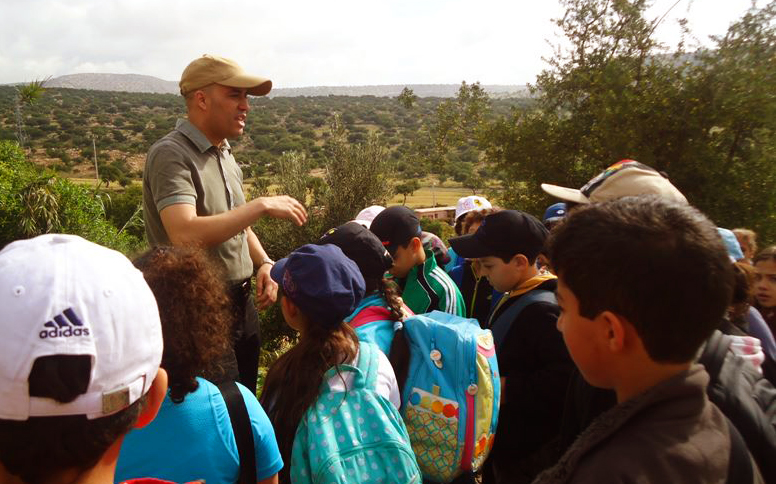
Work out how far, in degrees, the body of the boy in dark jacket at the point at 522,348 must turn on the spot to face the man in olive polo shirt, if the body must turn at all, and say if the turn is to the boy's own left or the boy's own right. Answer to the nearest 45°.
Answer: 0° — they already face them

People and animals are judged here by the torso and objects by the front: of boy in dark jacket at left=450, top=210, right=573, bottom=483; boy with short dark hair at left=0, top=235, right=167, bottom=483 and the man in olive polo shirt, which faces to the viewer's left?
the boy in dark jacket

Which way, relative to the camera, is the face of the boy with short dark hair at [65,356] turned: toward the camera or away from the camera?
away from the camera

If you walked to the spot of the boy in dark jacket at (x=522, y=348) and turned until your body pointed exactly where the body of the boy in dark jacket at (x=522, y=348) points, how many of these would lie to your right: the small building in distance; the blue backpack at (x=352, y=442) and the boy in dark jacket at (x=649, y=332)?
1

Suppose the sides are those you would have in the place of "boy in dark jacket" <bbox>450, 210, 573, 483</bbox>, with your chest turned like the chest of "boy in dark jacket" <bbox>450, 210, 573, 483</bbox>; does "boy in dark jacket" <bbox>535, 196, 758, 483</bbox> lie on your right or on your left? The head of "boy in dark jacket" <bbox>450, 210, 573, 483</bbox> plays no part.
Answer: on your left

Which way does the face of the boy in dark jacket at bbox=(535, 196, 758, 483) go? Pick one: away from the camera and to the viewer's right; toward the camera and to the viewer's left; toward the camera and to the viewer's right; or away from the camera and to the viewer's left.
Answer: away from the camera and to the viewer's left

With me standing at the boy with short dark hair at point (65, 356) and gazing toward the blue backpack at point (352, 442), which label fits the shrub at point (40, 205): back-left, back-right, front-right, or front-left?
front-left

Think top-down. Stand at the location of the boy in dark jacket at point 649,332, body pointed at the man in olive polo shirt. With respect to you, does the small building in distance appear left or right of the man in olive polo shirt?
right

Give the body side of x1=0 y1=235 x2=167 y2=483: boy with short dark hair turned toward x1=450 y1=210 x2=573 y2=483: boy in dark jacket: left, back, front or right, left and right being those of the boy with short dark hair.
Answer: right

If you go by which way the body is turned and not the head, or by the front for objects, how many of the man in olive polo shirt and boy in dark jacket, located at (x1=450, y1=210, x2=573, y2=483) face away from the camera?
0

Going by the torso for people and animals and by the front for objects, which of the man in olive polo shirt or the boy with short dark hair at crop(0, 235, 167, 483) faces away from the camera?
the boy with short dark hair

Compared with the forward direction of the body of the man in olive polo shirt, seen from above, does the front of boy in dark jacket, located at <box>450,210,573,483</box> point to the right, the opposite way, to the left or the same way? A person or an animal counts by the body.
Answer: the opposite way

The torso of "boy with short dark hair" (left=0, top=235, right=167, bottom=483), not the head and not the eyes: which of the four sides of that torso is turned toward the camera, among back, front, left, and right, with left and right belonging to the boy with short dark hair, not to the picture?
back

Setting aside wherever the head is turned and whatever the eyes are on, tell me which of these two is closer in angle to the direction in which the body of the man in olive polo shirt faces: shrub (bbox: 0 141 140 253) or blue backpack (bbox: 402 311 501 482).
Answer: the blue backpack

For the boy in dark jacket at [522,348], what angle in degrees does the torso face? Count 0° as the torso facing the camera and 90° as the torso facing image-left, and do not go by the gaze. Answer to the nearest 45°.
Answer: approximately 90°

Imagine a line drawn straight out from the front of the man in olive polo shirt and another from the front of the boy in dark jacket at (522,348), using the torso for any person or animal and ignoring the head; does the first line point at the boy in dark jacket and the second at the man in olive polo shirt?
yes

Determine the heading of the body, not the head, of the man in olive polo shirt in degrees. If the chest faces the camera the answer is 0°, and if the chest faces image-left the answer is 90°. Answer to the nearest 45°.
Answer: approximately 315°

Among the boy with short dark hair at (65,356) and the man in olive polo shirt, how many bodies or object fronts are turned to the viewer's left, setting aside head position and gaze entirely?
0
